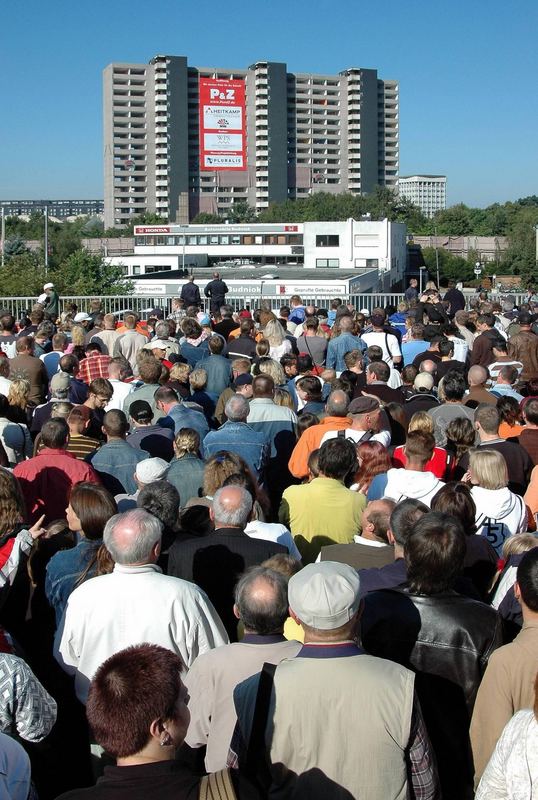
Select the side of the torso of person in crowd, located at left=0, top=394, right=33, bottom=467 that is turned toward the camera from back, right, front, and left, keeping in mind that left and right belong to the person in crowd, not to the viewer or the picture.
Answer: back

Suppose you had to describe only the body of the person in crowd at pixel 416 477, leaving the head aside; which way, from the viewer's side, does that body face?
away from the camera

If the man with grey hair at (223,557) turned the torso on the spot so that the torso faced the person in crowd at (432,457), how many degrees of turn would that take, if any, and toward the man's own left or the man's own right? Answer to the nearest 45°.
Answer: approximately 45° to the man's own right

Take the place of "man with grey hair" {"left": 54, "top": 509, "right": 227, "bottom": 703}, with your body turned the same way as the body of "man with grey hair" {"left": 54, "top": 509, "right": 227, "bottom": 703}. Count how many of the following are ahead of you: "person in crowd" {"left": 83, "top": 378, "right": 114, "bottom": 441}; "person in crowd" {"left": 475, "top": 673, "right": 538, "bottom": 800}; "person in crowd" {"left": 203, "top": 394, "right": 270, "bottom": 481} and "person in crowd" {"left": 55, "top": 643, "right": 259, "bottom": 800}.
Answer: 2

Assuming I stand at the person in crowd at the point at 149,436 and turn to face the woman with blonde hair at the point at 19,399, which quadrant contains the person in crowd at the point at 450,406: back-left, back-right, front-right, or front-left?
back-right

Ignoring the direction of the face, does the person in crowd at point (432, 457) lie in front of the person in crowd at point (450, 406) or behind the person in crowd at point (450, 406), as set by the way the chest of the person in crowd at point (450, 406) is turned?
behind

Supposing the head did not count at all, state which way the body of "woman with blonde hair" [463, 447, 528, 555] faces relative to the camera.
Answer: away from the camera

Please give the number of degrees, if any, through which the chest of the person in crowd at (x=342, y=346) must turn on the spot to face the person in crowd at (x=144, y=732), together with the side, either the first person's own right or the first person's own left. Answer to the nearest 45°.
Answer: approximately 180°

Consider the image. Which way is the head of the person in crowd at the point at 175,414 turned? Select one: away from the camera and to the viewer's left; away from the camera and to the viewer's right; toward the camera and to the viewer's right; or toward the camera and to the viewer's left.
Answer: away from the camera and to the viewer's left

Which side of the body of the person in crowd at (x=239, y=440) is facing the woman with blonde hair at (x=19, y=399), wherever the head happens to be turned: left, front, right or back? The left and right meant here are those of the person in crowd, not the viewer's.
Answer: left

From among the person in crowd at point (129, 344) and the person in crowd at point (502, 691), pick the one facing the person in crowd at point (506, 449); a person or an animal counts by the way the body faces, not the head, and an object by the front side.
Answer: the person in crowd at point (502, 691)

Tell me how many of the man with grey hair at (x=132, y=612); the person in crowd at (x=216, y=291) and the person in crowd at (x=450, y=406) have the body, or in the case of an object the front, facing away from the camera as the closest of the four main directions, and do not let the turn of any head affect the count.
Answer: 3

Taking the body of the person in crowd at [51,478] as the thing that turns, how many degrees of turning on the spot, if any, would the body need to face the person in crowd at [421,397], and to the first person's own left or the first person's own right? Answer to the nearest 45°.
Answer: approximately 45° to the first person's own right

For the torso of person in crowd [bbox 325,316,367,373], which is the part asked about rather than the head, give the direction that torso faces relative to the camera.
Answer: away from the camera

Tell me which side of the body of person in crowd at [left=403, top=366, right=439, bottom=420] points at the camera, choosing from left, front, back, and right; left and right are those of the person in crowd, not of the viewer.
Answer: back

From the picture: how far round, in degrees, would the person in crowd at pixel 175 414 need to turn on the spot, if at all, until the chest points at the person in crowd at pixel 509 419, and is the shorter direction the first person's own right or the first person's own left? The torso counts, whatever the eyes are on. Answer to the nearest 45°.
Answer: approximately 135° to the first person's own right
